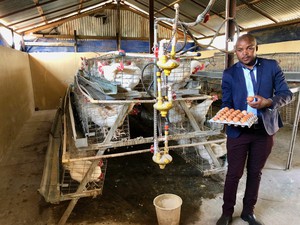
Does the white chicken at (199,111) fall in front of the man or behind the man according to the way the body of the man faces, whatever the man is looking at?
behind

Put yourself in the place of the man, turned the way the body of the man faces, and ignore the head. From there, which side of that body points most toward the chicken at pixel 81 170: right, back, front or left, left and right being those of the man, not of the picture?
right
